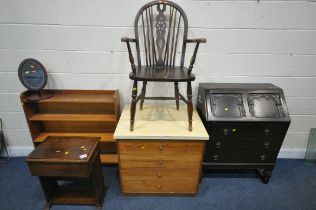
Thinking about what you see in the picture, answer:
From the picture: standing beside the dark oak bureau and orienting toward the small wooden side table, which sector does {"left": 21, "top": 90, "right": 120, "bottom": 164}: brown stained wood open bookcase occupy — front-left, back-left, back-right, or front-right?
front-right

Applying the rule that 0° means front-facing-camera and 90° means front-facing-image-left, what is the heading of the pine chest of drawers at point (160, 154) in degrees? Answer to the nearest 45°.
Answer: approximately 0°

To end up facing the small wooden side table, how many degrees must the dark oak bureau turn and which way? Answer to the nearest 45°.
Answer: approximately 45° to its right

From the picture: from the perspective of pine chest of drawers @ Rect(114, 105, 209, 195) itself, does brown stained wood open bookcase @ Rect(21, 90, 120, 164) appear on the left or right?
on its right

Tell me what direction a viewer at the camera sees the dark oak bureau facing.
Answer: facing the viewer

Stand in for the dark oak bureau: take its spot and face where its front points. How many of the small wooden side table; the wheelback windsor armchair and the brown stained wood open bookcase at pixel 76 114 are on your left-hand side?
0

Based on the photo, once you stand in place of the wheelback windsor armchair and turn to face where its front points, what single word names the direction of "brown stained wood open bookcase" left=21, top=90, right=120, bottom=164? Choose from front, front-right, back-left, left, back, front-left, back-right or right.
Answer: right

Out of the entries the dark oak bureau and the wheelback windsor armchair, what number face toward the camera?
2

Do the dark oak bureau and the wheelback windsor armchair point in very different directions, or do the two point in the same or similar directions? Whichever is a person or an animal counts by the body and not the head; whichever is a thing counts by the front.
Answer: same or similar directions

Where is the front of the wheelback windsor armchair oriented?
toward the camera

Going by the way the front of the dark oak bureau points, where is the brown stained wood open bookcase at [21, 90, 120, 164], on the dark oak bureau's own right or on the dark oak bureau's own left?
on the dark oak bureau's own right

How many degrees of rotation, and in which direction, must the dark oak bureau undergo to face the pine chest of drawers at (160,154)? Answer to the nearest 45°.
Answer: approximately 45° to its right

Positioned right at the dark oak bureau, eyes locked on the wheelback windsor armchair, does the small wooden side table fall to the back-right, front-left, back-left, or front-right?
front-left

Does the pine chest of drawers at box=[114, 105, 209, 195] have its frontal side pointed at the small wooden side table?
no

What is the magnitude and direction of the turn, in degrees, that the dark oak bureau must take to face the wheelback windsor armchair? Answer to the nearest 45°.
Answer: approximately 90° to its right
